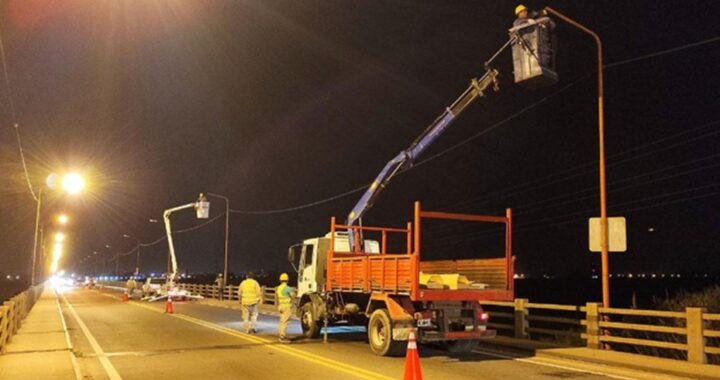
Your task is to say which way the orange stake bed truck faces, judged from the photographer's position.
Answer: facing away from the viewer and to the left of the viewer

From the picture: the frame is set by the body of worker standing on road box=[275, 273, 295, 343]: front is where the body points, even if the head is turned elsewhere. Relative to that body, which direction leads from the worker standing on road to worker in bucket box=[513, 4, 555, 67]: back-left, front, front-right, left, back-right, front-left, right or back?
front-right

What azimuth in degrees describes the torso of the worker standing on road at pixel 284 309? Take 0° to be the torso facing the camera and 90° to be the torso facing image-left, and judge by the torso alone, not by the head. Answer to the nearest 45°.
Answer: approximately 270°

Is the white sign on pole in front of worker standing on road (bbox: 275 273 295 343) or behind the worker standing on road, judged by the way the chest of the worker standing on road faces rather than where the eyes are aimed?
in front

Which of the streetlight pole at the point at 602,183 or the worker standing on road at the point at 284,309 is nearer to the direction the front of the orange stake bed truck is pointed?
the worker standing on road
